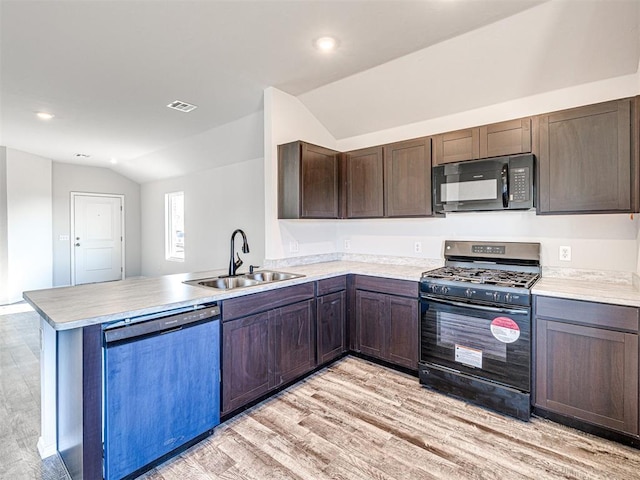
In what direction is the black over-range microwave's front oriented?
toward the camera

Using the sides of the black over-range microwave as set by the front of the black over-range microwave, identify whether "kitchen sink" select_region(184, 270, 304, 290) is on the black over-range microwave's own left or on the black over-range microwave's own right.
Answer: on the black over-range microwave's own right

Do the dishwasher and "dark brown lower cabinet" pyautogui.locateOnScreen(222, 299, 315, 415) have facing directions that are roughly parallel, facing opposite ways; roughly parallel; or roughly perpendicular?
roughly parallel

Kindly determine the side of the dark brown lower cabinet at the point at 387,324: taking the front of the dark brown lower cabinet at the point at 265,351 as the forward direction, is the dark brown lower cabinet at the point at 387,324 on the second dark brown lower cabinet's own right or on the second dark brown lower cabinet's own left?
on the second dark brown lower cabinet's own left

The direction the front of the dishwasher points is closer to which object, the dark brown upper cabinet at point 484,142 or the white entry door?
the dark brown upper cabinet

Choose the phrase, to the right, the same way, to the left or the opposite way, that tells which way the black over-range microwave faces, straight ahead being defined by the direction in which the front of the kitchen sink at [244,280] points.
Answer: to the right

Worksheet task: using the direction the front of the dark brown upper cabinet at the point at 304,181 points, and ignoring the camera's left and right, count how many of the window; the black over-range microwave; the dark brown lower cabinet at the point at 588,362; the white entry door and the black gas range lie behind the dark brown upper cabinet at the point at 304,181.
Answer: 2

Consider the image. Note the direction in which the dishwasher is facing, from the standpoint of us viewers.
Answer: facing the viewer and to the right of the viewer

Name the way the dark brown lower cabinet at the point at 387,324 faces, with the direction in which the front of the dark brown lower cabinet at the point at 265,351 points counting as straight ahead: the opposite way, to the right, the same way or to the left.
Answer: to the right

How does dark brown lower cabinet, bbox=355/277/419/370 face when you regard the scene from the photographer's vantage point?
facing the viewer and to the left of the viewer

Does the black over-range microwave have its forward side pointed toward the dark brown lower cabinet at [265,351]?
no

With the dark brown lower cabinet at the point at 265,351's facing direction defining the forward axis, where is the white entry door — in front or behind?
behind

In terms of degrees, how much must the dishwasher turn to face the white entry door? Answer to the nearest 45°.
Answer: approximately 135° to its left

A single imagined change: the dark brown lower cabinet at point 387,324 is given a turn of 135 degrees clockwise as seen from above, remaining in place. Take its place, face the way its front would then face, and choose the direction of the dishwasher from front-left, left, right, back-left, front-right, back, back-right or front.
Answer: back-left

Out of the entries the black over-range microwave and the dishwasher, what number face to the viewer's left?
0

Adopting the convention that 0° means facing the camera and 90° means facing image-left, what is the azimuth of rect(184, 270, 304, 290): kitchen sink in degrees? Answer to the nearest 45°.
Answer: approximately 315°

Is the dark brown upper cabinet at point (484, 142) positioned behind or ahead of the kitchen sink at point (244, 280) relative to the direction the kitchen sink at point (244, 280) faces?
ahead
